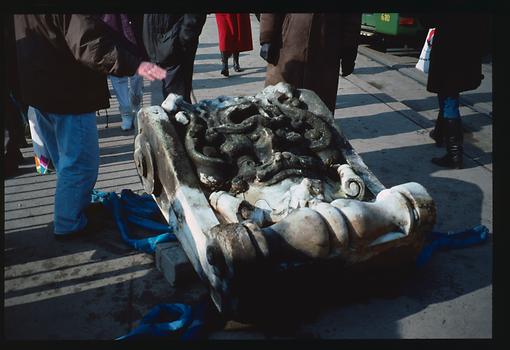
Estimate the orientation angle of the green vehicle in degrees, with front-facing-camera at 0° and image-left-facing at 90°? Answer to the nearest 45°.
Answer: approximately 135°

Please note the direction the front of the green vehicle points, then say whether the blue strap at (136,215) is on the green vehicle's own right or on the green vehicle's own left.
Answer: on the green vehicle's own left

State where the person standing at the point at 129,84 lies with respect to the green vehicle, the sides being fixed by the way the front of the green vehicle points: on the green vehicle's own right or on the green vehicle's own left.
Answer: on the green vehicle's own left

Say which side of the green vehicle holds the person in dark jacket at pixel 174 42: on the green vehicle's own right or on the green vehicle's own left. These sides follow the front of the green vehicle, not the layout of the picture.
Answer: on the green vehicle's own left

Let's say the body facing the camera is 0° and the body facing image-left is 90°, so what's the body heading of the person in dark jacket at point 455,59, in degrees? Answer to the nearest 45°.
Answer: approximately 90°

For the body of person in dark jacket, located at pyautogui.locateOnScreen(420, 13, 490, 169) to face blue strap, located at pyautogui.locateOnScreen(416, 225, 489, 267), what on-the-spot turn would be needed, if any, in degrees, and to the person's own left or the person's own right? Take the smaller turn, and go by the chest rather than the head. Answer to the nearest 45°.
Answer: approximately 90° to the person's own left
